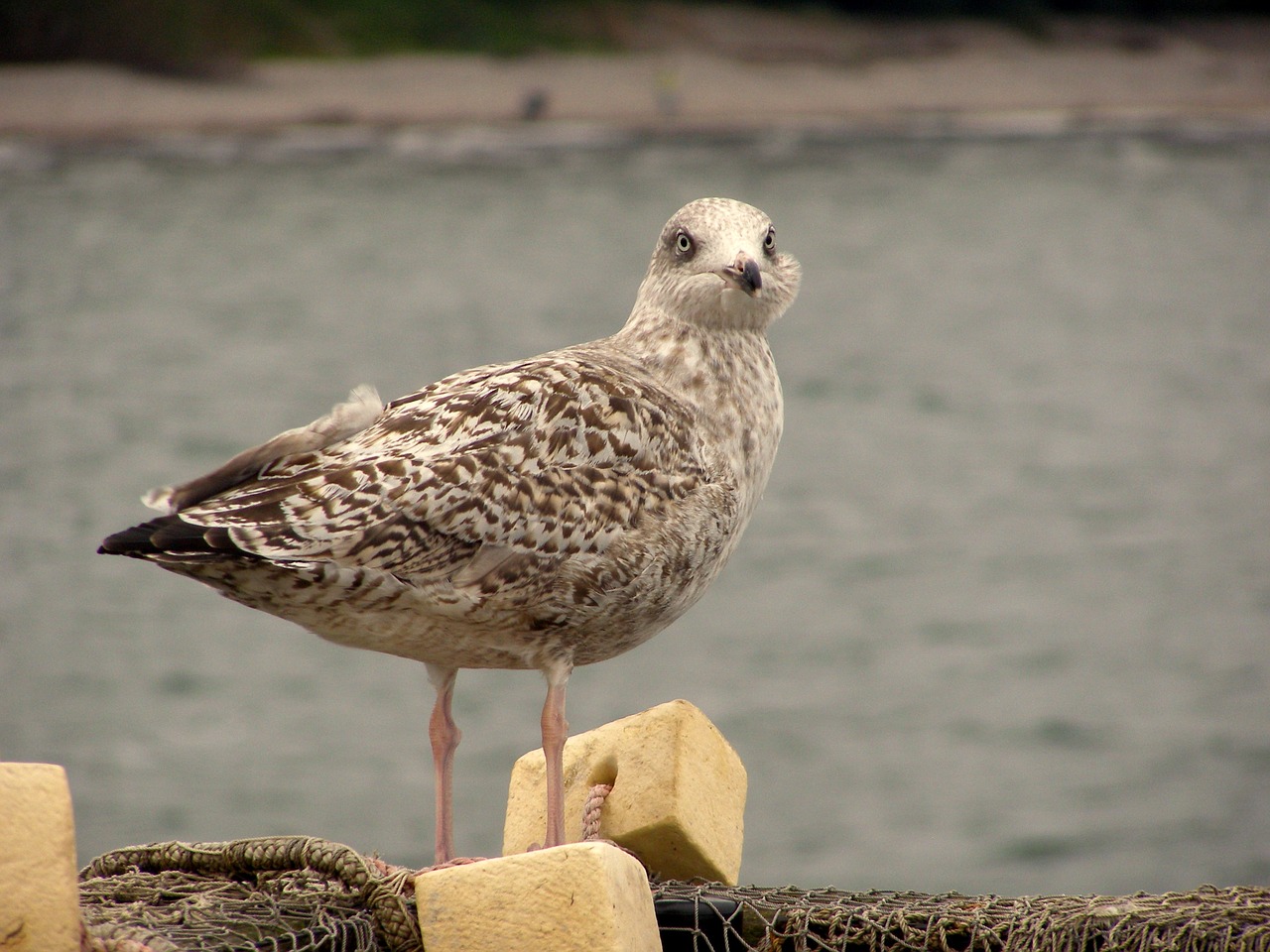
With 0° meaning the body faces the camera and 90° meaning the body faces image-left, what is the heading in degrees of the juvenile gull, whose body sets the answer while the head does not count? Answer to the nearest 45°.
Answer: approximately 270°

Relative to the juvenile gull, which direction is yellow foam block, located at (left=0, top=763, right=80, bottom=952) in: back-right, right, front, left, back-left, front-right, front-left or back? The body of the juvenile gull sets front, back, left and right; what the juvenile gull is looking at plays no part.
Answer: back-right

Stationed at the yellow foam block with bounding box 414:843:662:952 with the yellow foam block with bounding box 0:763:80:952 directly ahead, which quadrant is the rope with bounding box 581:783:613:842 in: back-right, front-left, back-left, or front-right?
back-right
